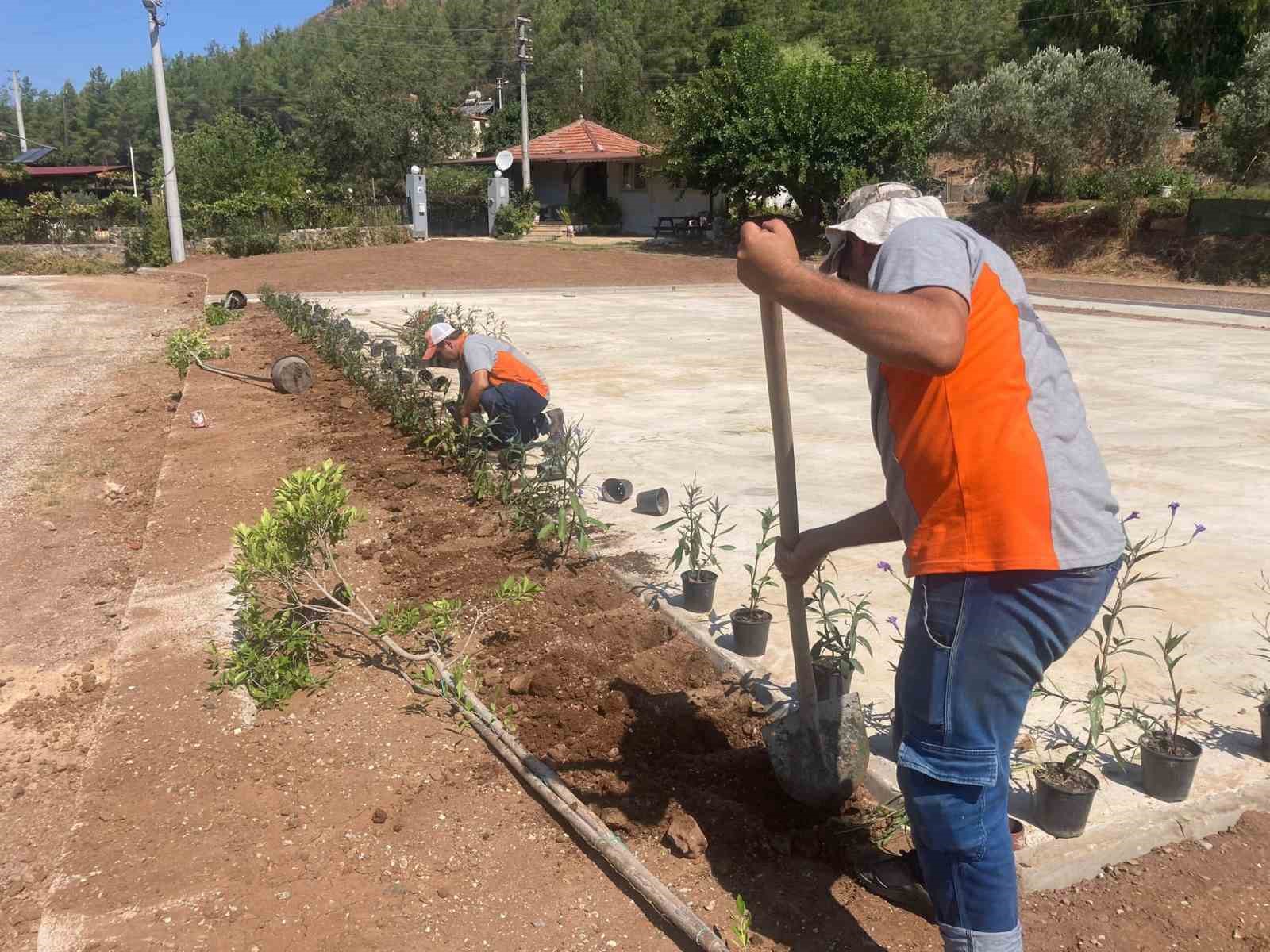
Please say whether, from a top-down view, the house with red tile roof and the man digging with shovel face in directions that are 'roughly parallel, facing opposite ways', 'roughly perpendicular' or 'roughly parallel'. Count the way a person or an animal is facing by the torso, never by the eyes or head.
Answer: roughly perpendicular

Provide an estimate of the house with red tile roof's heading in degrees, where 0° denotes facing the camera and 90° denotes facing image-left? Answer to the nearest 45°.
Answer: approximately 0°

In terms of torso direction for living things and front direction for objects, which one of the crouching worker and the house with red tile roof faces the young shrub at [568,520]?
the house with red tile roof

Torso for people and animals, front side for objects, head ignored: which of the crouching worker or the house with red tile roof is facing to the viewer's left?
the crouching worker

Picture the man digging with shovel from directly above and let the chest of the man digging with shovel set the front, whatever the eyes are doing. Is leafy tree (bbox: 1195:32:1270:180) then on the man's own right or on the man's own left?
on the man's own right

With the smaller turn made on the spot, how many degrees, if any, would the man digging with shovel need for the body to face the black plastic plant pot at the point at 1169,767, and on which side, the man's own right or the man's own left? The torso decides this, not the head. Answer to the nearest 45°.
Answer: approximately 135° to the man's own right

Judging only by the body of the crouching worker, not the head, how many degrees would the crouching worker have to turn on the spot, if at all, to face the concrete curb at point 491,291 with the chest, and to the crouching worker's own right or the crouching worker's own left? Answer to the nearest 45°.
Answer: approximately 90° to the crouching worker's own right

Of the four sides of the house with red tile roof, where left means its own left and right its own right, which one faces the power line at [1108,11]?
left

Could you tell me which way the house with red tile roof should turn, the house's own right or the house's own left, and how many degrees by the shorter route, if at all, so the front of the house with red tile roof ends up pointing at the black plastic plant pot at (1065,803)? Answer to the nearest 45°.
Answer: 0° — it already faces it

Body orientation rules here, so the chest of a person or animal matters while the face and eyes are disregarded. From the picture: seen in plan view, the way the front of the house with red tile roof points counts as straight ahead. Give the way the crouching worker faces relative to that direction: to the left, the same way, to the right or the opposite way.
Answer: to the right

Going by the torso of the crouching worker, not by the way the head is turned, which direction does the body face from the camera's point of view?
to the viewer's left

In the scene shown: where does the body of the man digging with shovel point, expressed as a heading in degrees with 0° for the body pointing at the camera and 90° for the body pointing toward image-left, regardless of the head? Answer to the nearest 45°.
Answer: approximately 90°

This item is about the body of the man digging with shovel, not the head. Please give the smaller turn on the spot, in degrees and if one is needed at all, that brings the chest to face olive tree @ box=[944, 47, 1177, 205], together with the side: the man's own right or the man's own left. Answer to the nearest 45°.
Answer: approximately 90° to the man's own right
